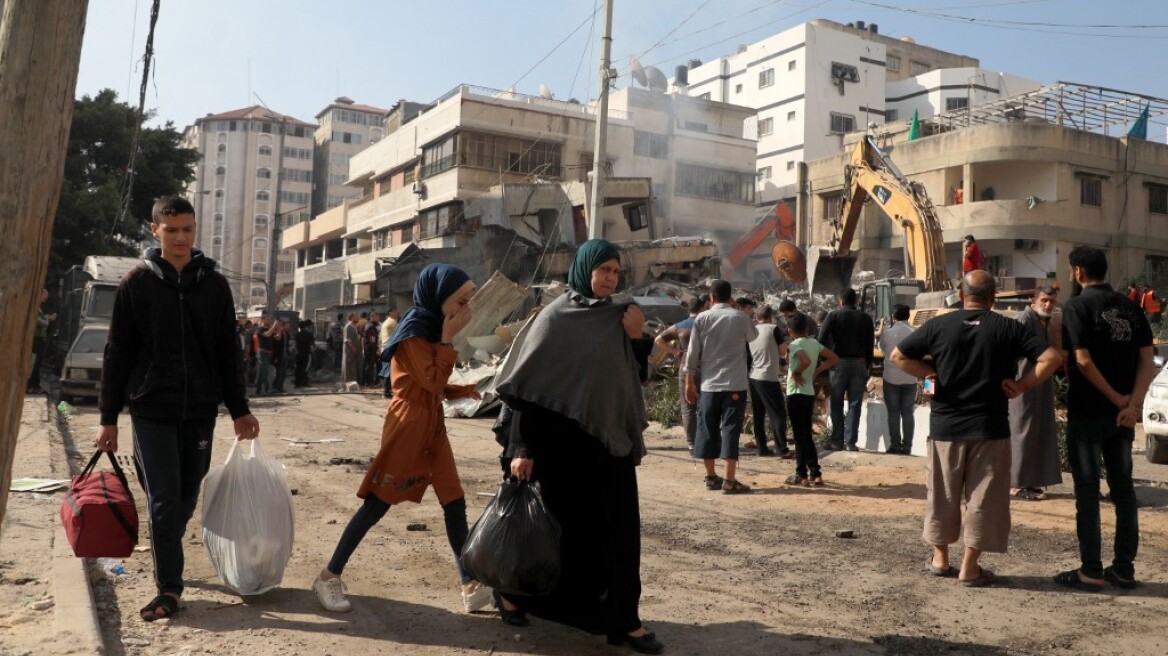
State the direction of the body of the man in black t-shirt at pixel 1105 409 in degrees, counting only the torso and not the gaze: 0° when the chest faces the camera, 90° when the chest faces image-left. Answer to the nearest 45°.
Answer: approximately 135°

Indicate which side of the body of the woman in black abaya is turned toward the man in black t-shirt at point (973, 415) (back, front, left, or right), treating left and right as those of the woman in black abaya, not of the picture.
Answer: left

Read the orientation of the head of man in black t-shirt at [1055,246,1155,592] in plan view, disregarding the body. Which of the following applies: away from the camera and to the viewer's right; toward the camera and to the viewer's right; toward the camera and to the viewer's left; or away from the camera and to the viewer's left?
away from the camera and to the viewer's left

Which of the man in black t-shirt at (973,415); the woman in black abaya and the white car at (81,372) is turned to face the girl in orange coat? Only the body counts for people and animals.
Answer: the white car

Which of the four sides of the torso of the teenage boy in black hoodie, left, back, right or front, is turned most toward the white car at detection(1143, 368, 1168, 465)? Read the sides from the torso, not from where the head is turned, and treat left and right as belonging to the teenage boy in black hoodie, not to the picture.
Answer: left

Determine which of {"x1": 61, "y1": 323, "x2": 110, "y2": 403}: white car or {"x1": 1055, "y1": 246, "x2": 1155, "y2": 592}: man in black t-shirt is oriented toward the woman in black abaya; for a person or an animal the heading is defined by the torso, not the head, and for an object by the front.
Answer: the white car

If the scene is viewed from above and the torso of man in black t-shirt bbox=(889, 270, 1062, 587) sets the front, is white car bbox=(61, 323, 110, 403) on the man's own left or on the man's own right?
on the man's own left

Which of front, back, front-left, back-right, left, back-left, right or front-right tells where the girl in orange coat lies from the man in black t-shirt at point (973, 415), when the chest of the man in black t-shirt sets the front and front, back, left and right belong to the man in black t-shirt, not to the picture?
back-left

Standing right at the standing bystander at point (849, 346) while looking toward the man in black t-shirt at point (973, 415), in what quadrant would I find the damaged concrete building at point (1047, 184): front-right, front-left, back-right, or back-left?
back-left

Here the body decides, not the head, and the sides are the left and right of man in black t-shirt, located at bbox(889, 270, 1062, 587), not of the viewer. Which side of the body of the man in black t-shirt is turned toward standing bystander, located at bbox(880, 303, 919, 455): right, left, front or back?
front

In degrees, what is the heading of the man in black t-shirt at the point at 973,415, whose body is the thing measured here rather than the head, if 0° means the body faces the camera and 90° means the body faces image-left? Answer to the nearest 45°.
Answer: approximately 180°

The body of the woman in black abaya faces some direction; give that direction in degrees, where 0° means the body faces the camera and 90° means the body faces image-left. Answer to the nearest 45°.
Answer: approximately 315°

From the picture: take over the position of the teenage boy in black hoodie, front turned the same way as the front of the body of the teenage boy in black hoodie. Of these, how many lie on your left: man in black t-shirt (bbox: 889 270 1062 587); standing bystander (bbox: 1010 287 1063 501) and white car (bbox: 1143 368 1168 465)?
3
